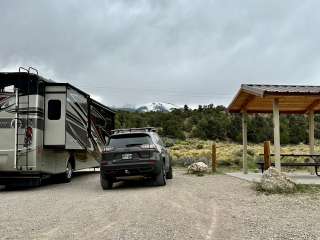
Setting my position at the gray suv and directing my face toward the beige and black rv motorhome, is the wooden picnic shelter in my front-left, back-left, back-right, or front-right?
back-right

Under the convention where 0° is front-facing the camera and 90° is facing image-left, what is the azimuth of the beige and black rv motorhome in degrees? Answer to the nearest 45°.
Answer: approximately 225°

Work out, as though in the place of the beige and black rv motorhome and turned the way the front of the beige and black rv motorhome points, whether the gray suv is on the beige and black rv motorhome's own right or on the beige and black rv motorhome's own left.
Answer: on the beige and black rv motorhome's own right

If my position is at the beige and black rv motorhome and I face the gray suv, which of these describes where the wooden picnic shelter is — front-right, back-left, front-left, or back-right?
front-left

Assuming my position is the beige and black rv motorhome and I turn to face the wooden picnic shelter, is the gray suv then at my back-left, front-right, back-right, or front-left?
front-right

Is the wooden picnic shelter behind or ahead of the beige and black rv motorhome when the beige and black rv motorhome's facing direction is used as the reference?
ahead
